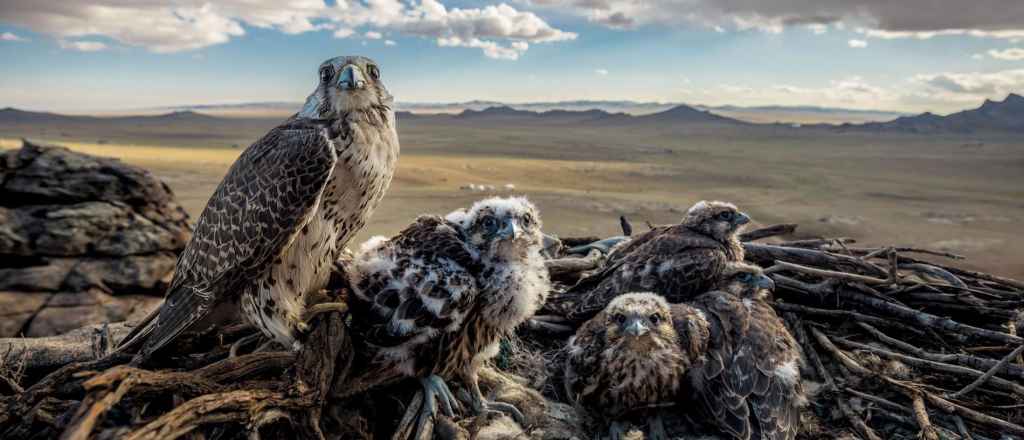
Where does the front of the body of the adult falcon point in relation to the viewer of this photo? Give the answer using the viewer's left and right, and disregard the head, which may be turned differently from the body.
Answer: facing the viewer and to the right of the viewer

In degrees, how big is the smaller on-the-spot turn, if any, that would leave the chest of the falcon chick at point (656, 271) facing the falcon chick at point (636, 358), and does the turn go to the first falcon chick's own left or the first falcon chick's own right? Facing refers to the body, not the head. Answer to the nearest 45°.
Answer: approximately 90° to the first falcon chick's own right

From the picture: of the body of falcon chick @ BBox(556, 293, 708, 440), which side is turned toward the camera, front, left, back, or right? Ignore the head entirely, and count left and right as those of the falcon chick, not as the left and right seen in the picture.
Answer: front

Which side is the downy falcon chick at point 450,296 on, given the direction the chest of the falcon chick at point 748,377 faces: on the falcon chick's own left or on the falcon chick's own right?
on the falcon chick's own left

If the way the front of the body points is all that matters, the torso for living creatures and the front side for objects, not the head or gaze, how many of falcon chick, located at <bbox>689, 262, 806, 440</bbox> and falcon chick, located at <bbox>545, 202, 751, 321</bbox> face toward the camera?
0

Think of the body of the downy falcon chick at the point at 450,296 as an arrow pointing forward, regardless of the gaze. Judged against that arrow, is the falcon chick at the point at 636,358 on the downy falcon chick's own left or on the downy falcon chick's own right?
on the downy falcon chick's own left

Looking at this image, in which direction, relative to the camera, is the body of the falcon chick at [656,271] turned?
to the viewer's right

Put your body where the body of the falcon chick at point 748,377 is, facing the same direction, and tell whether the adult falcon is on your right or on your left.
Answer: on your left
